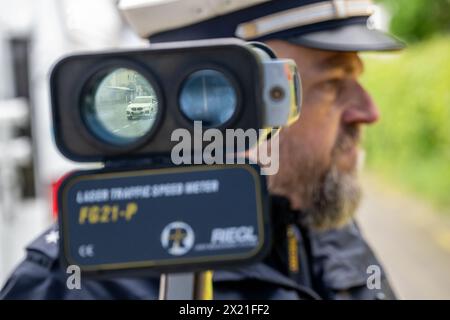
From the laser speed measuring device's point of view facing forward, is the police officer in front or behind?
behind

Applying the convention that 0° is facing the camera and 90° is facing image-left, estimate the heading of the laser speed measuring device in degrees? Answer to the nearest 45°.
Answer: approximately 0°

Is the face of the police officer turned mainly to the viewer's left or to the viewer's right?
to the viewer's right
